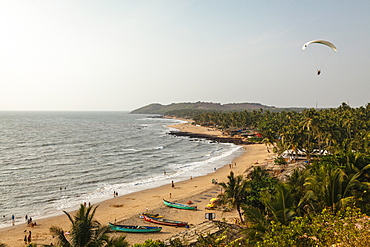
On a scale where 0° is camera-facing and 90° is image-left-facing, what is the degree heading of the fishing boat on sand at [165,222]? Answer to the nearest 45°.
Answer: approximately 90°

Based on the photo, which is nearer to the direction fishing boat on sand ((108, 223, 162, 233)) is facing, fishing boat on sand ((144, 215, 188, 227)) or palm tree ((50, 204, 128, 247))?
the palm tree

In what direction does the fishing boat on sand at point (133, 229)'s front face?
to the viewer's left

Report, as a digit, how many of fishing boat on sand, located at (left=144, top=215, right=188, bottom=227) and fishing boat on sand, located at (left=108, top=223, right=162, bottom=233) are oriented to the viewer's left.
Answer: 2

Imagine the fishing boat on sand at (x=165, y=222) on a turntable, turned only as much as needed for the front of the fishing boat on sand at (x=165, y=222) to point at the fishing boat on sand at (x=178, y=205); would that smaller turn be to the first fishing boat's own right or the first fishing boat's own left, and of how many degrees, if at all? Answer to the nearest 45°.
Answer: approximately 90° to the first fishing boat's own right

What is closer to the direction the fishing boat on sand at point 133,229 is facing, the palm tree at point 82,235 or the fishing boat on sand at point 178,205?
the palm tree

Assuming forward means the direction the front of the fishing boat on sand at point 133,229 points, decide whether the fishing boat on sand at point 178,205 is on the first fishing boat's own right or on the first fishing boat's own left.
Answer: on the first fishing boat's own right
